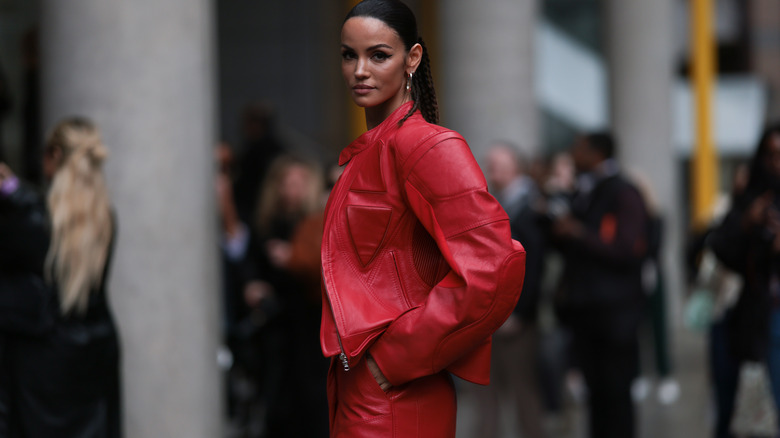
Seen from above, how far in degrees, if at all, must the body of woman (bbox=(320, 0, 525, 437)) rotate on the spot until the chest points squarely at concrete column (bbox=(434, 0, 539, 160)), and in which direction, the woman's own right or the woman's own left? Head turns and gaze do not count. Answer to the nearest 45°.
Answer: approximately 135° to the woman's own right

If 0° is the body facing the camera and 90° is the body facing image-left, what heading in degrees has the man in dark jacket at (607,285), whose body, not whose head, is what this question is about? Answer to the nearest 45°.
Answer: approximately 90°

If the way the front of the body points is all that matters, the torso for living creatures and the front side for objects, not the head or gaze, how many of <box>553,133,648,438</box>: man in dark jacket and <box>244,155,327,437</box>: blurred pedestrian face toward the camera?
1

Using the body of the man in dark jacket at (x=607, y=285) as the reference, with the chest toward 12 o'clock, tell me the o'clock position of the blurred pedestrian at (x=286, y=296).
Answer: The blurred pedestrian is roughly at 12 o'clock from the man in dark jacket.

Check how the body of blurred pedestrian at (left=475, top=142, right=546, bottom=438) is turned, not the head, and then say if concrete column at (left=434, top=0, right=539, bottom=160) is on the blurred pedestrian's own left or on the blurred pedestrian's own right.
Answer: on the blurred pedestrian's own right

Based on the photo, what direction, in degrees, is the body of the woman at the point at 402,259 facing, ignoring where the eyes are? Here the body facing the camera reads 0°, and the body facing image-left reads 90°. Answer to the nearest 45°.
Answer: approximately 45°

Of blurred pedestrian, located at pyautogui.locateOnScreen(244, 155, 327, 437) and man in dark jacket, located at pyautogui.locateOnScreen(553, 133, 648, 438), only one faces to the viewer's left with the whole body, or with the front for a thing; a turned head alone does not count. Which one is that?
the man in dark jacket

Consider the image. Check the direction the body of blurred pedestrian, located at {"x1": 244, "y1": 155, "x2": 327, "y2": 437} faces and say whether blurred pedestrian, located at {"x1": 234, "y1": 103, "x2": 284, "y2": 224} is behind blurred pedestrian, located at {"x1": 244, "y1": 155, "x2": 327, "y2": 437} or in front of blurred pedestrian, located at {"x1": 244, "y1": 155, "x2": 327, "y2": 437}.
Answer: behind

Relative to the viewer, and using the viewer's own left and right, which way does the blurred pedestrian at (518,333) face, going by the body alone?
facing the viewer and to the left of the viewer

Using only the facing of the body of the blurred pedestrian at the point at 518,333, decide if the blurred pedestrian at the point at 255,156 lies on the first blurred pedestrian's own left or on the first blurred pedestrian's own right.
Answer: on the first blurred pedestrian's own right

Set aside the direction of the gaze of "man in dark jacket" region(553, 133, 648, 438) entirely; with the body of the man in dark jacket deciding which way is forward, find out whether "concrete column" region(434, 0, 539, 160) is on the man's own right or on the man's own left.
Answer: on the man's own right

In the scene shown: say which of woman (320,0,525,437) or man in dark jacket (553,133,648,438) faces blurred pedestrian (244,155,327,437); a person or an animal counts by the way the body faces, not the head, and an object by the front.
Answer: the man in dark jacket

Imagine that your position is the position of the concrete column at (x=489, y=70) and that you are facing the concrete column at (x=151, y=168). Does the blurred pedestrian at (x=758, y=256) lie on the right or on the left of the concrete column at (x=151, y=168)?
left

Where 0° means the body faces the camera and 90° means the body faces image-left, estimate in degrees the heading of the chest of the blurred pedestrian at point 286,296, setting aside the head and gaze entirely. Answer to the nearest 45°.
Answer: approximately 0°

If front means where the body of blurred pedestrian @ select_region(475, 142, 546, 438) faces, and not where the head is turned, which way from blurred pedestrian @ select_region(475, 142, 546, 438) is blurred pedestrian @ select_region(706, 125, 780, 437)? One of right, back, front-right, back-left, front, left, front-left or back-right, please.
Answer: left

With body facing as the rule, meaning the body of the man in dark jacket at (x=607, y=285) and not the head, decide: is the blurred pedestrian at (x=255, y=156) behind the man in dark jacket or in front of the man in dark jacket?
in front

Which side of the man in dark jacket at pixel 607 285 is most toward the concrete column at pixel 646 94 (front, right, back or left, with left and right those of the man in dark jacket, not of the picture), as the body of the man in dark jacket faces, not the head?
right
